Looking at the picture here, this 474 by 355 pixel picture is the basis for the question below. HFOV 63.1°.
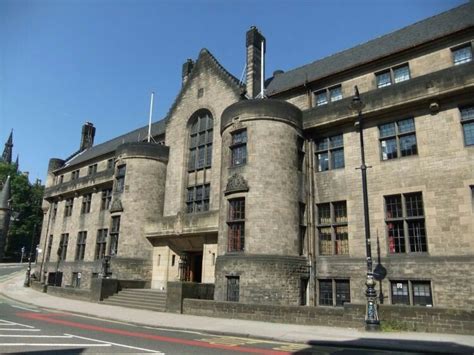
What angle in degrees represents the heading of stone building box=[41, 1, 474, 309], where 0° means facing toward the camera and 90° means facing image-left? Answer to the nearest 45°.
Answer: approximately 45°
